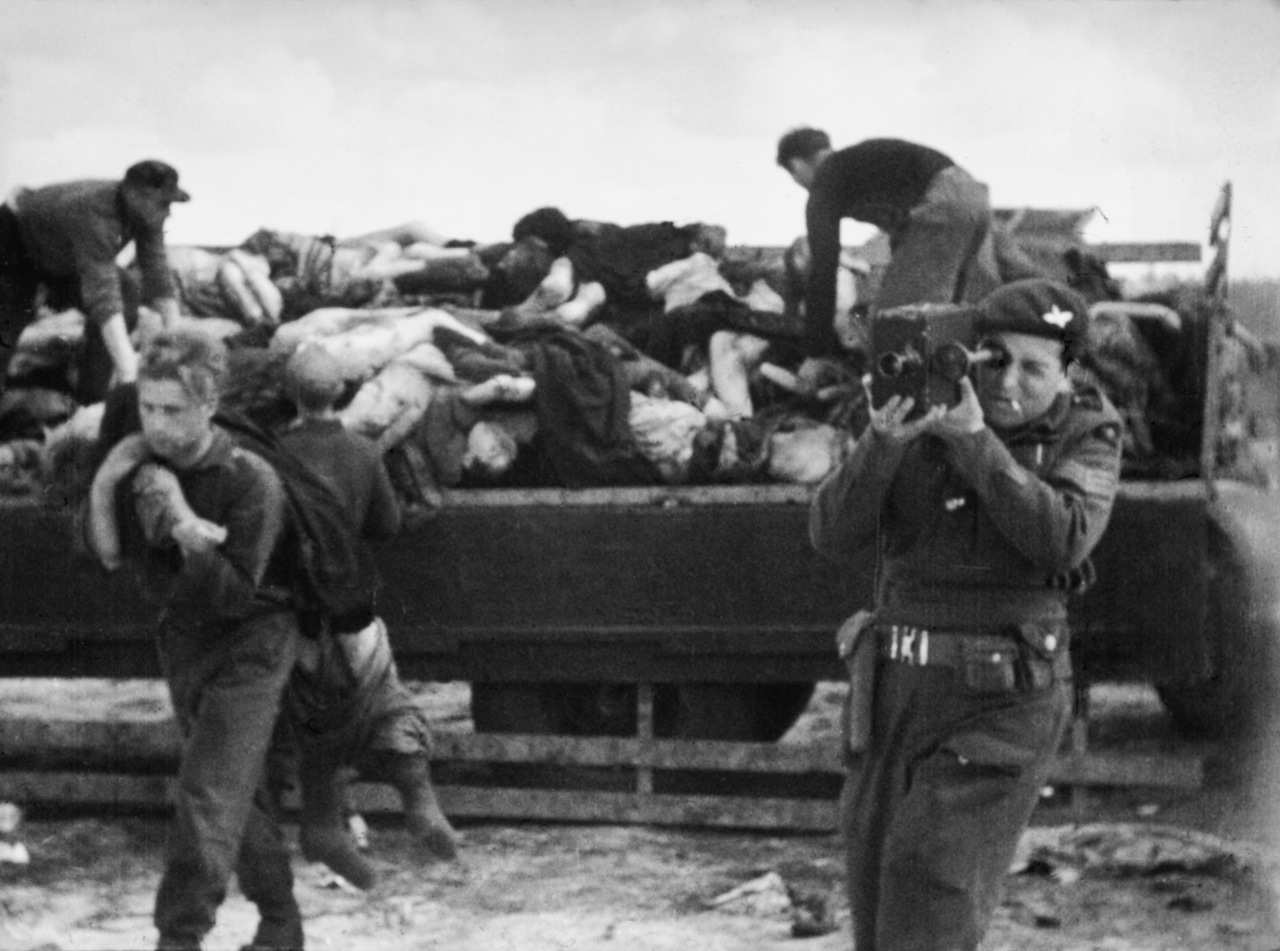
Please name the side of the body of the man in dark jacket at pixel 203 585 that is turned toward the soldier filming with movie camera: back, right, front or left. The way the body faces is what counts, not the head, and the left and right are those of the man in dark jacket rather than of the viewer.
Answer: left

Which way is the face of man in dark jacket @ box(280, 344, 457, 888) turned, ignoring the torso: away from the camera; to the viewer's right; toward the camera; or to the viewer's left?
away from the camera

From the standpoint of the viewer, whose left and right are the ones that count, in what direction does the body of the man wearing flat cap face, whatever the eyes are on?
facing to the right of the viewer

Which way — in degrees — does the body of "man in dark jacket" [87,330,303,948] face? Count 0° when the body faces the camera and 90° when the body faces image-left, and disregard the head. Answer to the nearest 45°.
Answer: approximately 45°

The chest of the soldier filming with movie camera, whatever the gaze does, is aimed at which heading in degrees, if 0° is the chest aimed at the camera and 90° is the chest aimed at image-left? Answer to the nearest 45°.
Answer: approximately 45°

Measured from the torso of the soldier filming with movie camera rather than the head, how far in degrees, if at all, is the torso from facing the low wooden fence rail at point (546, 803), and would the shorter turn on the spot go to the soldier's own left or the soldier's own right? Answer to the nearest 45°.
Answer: approximately 90° to the soldier's own right

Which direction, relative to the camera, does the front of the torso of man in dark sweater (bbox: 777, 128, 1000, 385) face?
to the viewer's left
